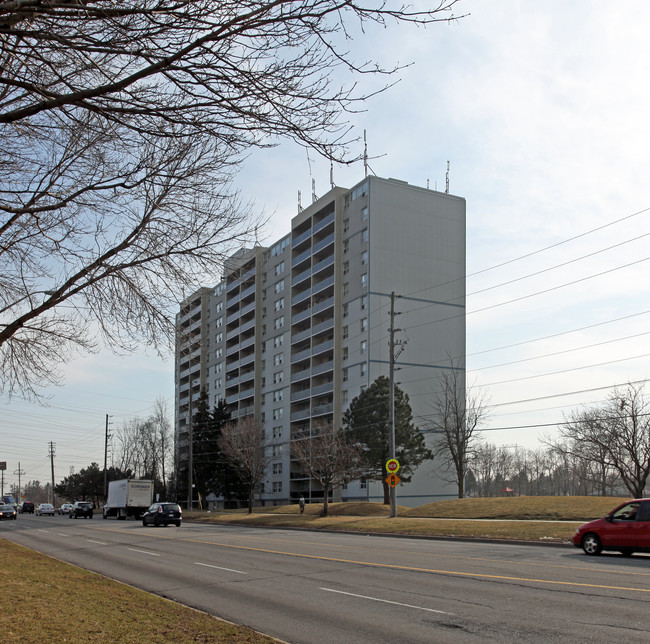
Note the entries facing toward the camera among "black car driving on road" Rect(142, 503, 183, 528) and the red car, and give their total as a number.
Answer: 0

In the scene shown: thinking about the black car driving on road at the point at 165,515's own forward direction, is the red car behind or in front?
behind

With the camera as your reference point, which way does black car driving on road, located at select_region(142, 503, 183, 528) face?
facing away from the viewer and to the left of the viewer

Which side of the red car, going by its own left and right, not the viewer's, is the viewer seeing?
left
